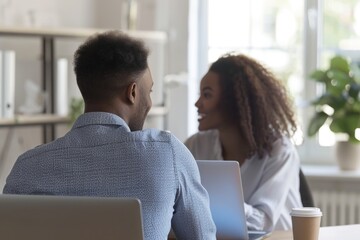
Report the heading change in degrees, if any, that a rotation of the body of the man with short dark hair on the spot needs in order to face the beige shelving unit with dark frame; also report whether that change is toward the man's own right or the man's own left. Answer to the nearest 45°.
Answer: approximately 45° to the man's own left

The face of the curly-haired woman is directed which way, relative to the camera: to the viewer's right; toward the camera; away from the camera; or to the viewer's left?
to the viewer's left

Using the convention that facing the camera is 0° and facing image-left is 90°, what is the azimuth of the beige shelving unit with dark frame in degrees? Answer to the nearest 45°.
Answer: approximately 0°

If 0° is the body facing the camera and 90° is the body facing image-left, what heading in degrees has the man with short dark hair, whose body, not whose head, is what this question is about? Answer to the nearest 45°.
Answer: approximately 225°

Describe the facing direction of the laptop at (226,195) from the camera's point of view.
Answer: facing away from the viewer and to the right of the viewer

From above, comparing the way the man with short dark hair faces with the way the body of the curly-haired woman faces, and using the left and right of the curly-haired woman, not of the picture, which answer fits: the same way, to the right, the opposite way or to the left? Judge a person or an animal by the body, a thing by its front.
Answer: the opposite way

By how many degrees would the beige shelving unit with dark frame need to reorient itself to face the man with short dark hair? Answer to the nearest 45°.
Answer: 0° — it already faces them

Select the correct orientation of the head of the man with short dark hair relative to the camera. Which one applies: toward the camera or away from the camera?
away from the camera

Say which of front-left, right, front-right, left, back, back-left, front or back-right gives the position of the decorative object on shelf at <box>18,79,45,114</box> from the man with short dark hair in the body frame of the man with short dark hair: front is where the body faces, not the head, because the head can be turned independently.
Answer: front-left
